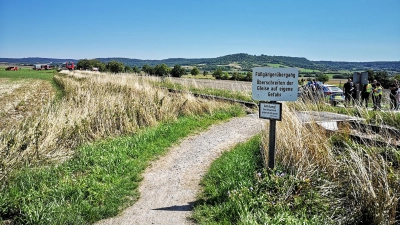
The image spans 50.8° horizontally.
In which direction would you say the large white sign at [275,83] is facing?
toward the camera

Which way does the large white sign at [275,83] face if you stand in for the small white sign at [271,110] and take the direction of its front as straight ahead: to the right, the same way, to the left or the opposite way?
the same way

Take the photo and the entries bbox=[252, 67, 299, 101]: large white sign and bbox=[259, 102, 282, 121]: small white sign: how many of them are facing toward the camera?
2

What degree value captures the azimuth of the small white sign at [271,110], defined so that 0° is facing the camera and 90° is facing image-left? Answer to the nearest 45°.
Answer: approximately 0°
